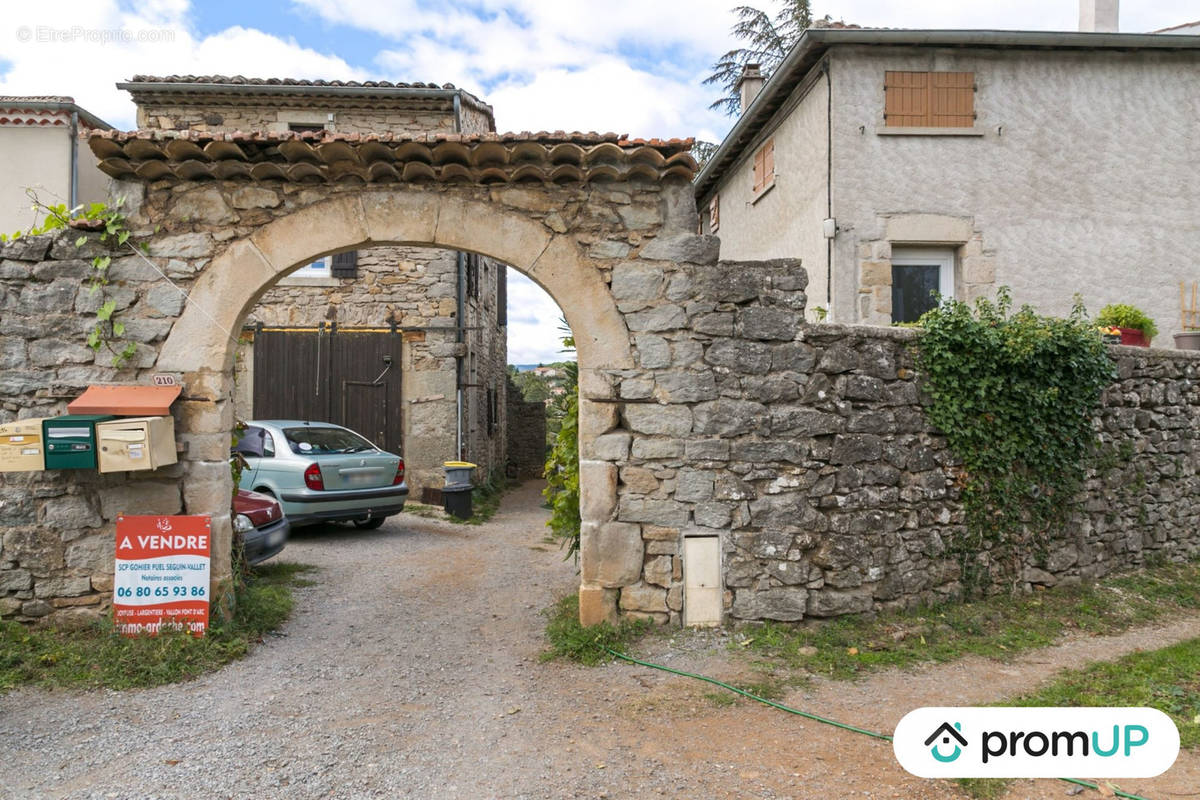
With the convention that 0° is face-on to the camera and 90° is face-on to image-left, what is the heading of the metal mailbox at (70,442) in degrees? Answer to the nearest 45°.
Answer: approximately 0°

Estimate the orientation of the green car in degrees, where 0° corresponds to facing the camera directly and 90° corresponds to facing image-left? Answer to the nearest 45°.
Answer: approximately 135°

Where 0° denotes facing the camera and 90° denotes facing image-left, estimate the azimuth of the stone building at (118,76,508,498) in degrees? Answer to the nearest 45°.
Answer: approximately 0°

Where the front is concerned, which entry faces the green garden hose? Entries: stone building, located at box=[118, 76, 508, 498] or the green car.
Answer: the stone building

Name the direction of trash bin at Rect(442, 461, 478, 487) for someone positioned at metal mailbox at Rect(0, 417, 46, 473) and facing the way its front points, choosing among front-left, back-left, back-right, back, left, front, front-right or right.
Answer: back-left

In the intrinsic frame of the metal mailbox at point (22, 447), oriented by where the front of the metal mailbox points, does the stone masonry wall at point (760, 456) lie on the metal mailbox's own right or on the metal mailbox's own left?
on the metal mailbox's own left
